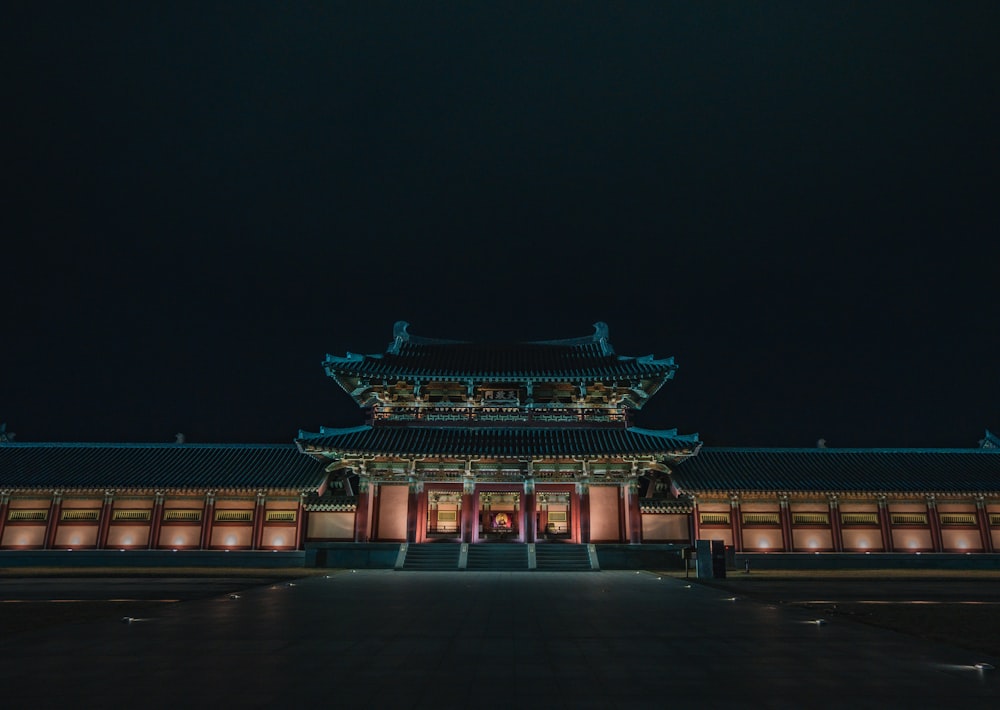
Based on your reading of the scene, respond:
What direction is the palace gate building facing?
toward the camera
